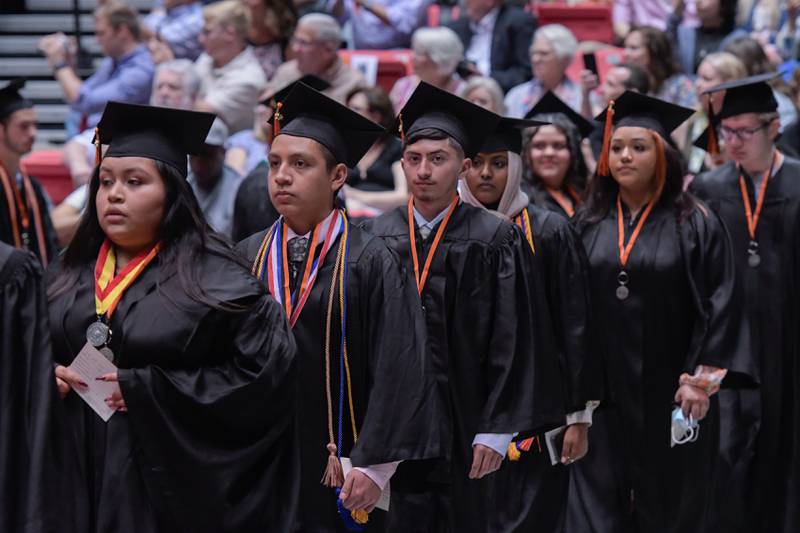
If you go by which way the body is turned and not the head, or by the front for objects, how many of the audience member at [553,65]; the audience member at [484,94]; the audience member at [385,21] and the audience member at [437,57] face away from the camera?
0

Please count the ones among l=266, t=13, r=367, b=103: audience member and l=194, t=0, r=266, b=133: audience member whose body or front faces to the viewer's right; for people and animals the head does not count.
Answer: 0

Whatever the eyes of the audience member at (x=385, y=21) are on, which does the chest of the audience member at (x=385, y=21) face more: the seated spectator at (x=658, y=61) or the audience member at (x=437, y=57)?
the audience member

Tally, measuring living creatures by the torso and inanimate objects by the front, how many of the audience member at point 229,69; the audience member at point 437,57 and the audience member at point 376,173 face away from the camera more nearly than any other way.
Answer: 0

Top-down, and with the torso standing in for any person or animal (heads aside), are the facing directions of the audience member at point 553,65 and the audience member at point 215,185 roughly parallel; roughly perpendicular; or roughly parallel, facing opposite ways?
roughly parallel

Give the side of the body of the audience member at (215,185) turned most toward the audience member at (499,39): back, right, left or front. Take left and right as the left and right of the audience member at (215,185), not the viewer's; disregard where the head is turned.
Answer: back

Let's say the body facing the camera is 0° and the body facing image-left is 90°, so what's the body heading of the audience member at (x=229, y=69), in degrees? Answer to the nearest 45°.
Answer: approximately 45°

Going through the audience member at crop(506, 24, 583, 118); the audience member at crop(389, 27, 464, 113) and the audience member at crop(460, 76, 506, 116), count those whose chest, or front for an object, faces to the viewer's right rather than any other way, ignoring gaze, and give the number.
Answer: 0

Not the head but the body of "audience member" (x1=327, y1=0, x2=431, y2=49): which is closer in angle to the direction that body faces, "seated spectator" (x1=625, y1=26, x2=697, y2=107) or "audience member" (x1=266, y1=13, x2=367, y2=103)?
the audience member

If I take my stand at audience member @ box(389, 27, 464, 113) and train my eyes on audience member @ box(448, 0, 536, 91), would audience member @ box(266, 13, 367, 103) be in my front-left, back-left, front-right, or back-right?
back-left

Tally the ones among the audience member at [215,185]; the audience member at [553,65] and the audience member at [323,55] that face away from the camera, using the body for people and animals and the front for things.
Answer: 0

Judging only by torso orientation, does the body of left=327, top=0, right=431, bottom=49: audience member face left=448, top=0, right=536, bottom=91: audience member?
no

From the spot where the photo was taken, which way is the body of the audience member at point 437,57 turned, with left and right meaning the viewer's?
facing the viewer and to the left of the viewer
